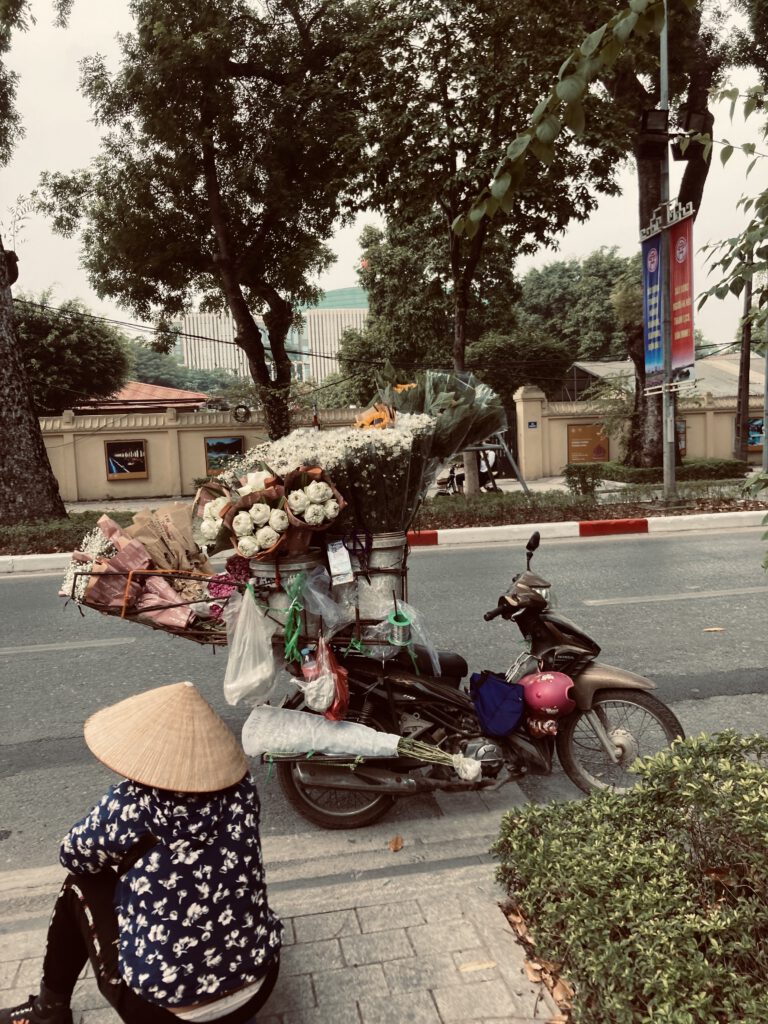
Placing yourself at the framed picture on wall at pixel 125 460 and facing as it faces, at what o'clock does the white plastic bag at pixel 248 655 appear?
The white plastic bag is roughly at 12 o'clock from the framed picture on wall.

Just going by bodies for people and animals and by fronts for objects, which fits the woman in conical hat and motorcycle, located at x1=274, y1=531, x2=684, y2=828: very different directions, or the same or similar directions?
very different directions

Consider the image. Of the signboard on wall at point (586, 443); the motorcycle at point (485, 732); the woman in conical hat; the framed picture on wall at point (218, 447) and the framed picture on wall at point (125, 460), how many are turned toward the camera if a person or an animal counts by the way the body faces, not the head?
3

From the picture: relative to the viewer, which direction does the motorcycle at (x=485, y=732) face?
to the viewer's right

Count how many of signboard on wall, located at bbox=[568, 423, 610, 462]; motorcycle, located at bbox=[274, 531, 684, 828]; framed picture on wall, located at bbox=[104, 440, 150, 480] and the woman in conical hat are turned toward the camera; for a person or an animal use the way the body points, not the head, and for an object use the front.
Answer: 2

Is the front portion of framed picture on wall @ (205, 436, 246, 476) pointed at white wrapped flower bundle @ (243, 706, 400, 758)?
yes

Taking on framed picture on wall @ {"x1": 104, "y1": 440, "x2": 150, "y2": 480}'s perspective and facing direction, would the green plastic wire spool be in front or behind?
in front

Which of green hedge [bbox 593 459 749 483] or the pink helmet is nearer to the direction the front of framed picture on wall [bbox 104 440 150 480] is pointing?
the pink helmet

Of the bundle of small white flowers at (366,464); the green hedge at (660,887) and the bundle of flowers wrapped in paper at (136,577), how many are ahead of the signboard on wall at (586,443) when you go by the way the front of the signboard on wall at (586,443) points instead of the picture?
3

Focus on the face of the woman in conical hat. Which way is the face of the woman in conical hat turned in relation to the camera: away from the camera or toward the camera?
away from the camera
